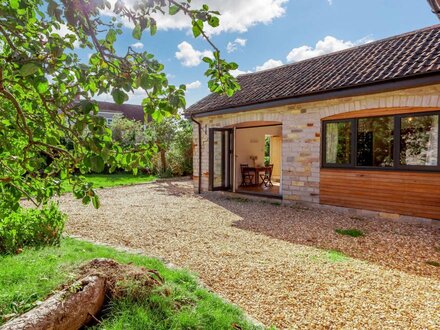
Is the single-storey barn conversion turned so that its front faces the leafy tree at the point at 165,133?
no

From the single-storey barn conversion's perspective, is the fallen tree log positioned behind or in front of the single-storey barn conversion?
in front

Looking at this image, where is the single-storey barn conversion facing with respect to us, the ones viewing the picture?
facing the viewer and to the left of the viewer

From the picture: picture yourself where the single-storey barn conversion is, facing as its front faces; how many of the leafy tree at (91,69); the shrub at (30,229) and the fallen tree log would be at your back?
0

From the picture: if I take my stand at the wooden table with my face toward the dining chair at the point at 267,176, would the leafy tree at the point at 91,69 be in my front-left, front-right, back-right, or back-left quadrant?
back-right

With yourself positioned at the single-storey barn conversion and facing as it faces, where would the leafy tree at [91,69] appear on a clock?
The leafy tree is roughly at 11 o'clock from the single-storey barn conversion.

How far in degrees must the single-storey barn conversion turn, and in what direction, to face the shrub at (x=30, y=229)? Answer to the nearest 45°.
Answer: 0° — it already faces it
